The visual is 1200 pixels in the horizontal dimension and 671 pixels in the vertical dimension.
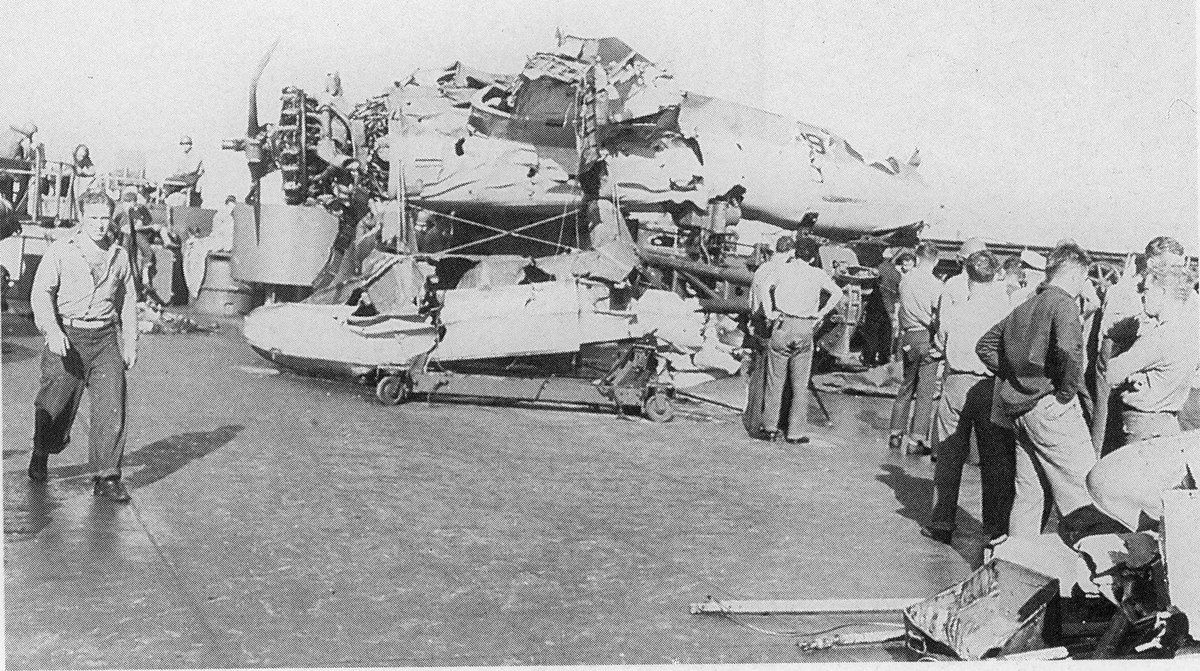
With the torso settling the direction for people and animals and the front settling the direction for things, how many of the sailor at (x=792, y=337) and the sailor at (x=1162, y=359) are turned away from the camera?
1

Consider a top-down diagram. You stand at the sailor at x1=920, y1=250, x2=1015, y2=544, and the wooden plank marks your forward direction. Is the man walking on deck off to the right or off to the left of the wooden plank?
right

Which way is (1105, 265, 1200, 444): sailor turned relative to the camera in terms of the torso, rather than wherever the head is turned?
to the viewer's left

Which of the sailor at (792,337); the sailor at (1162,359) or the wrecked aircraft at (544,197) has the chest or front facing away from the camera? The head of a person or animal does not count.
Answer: the sailor at (792,337)

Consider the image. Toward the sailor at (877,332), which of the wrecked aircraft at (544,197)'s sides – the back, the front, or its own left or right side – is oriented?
back

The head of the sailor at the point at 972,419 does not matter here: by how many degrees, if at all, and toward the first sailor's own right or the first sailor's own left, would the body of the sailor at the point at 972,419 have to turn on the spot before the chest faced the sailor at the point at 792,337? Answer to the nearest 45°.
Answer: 0° — they already face them

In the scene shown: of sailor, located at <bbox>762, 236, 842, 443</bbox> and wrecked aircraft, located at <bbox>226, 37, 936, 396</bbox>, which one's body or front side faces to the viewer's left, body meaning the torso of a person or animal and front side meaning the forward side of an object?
the wrecked aircraft

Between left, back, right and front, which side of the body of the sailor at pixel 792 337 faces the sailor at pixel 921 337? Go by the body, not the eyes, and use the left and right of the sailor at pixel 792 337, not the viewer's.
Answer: right

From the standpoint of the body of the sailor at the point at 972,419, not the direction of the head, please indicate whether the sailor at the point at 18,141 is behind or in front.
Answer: in front

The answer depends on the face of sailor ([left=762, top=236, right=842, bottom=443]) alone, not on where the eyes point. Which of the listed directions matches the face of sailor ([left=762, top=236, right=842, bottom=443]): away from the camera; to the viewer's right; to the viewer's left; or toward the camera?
away from the camera

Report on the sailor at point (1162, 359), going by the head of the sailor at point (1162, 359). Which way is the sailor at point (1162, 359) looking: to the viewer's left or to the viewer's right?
to the viewer's left

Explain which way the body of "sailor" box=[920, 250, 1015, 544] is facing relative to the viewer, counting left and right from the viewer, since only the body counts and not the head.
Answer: facing away from the viewer and to the left of the viewer

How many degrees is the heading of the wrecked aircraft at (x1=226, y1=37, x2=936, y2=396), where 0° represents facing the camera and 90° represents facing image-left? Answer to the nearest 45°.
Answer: approximately 90°

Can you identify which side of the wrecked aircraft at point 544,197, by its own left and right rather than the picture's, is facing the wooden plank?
left

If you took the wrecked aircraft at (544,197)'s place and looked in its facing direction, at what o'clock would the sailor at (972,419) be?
The sailor is roughly at 8 o'clock from the wrecked aircraft.

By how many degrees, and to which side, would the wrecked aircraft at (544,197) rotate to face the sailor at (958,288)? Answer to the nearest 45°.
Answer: approximately 135° to its left
